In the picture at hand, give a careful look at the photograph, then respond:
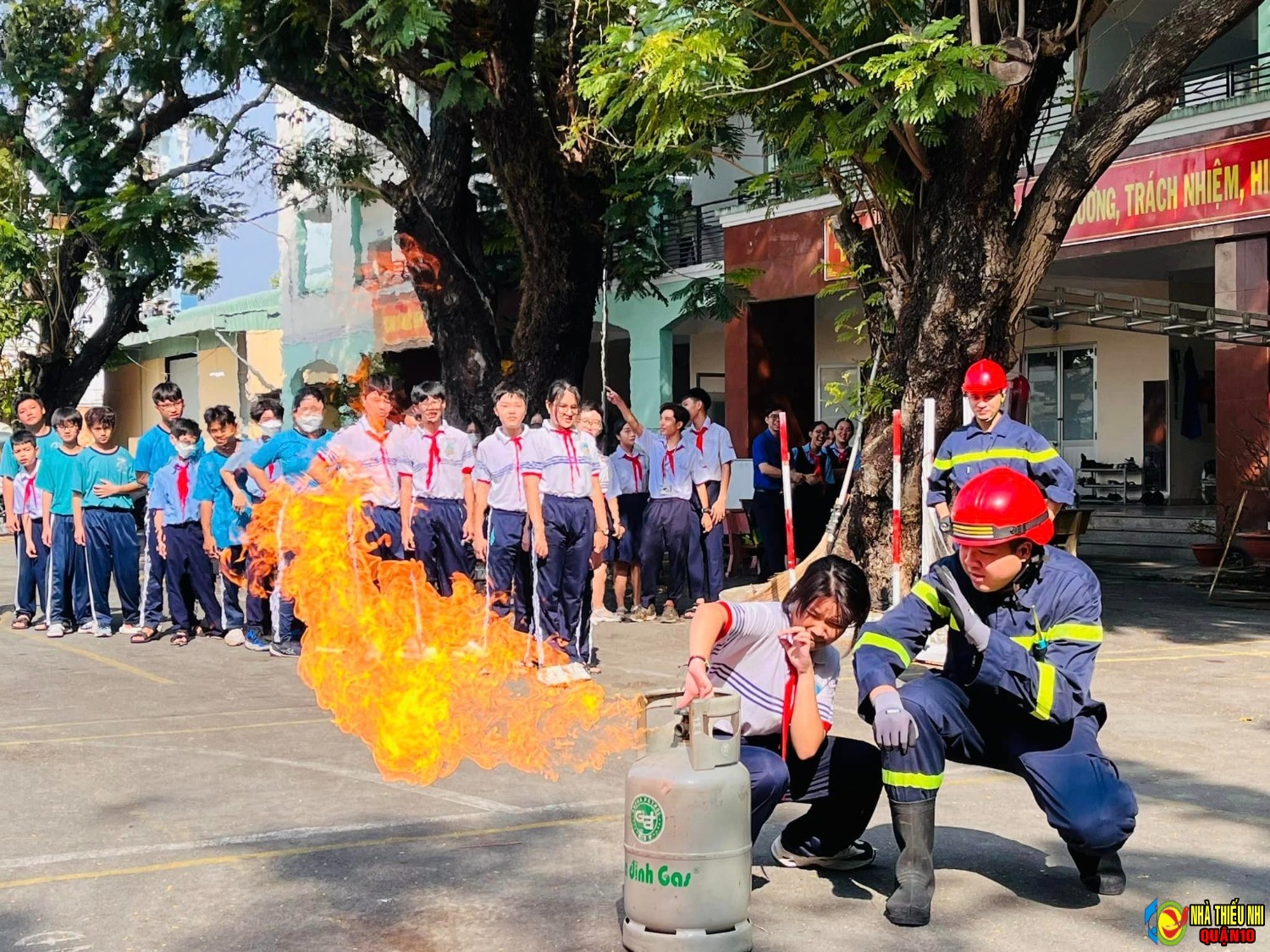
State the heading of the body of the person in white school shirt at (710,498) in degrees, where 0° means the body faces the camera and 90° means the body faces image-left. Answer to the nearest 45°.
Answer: approximately 45°

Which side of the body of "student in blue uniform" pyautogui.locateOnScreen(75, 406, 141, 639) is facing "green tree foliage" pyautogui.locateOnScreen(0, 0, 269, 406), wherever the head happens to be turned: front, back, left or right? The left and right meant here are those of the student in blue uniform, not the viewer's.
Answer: back

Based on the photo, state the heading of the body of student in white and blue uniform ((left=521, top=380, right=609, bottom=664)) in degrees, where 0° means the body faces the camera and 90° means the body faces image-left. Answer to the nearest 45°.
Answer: approximately 0°

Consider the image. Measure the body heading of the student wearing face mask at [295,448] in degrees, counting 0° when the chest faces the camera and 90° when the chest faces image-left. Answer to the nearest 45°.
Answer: approximately 0°

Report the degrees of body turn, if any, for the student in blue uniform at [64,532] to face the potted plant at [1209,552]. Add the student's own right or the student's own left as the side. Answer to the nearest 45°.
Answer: approximately 45° to the student's own left

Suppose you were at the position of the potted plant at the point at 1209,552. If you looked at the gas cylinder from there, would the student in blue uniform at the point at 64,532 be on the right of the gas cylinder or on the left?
right

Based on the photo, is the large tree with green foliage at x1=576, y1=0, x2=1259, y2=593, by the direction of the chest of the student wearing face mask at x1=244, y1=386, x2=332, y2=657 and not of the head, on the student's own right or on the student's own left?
on the student's own left
